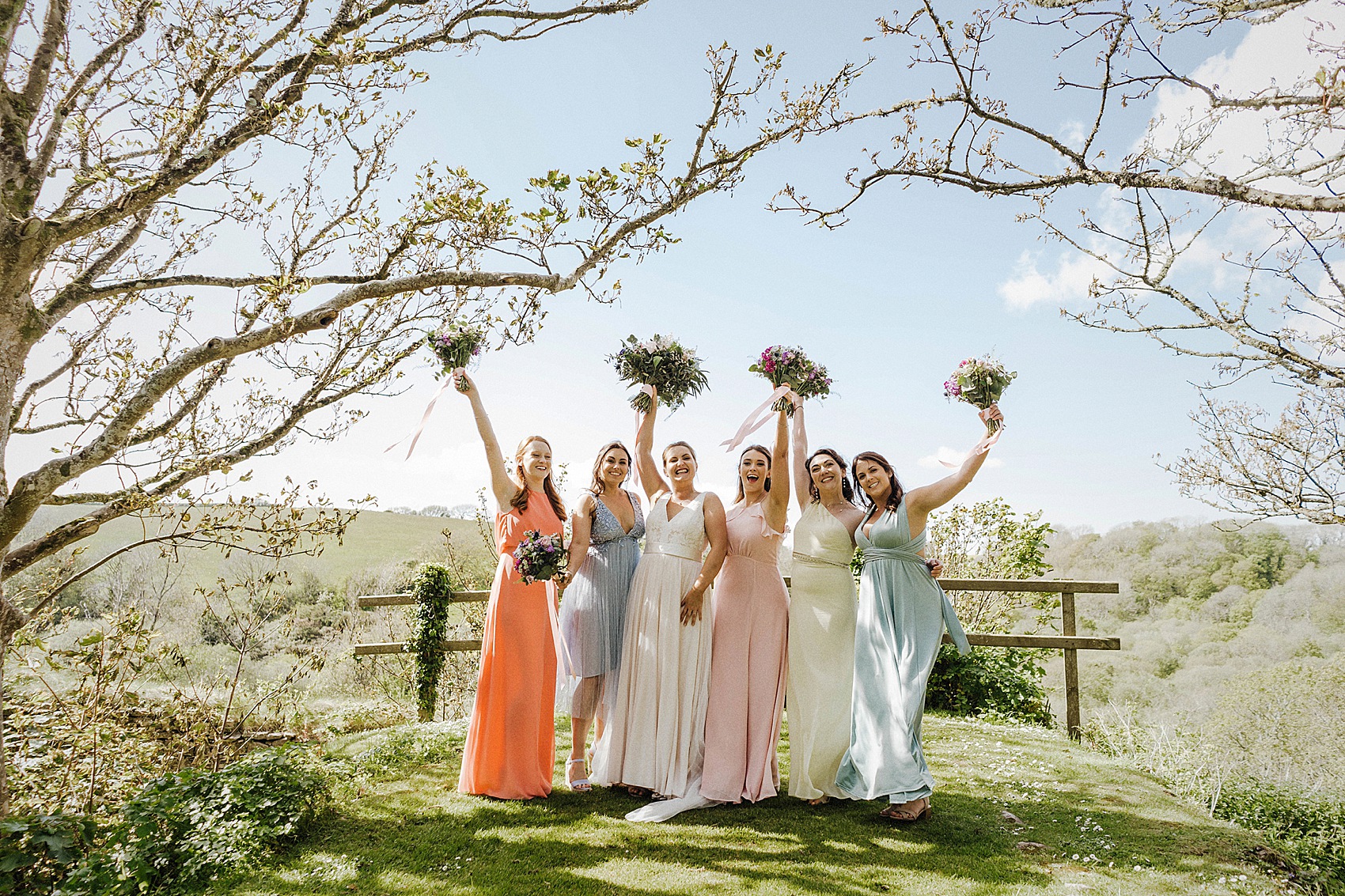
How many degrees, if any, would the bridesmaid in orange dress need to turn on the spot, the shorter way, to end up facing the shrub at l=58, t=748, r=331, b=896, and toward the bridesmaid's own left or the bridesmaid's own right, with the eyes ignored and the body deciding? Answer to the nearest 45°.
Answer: approximately 90° to the bridesmaid's own right

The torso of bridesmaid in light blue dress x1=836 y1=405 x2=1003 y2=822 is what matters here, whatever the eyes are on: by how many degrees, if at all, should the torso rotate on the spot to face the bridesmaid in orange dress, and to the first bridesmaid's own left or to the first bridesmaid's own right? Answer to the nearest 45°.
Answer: approximately 45° to the first bridesmaid's own right

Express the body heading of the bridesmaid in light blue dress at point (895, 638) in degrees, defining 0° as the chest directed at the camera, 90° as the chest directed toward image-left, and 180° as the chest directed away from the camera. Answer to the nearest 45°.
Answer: approximately 45°

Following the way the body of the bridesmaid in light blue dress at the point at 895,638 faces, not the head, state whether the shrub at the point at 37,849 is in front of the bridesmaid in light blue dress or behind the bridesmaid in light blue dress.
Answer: in front

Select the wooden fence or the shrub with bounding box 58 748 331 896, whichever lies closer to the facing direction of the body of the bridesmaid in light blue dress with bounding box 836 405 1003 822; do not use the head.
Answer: the shrub

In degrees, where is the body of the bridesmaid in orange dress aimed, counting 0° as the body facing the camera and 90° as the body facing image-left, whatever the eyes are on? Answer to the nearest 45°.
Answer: approximately 315°

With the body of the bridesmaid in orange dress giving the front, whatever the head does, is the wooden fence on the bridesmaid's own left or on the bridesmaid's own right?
on the bridesmaid's own left

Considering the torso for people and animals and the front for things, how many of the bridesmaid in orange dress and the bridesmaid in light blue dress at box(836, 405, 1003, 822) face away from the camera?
0
